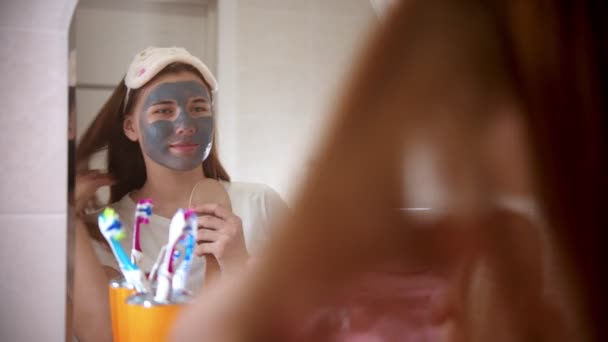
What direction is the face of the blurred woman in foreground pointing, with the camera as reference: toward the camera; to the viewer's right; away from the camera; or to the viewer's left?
away from the camera

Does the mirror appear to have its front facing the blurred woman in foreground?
yes

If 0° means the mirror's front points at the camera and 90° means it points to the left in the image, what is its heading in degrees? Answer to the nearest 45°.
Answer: approximately 0°
